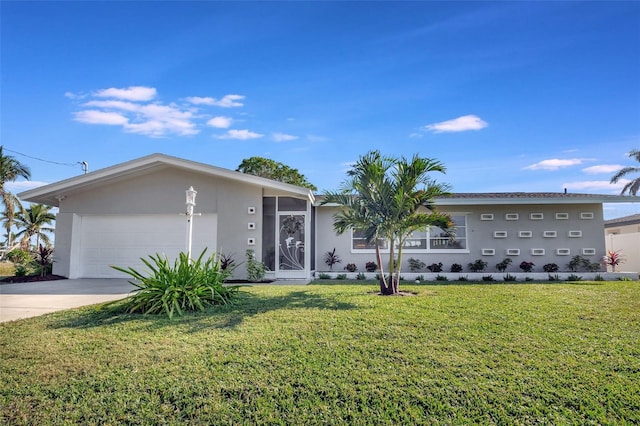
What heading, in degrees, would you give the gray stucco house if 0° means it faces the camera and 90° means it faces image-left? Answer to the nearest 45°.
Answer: approximately 0°

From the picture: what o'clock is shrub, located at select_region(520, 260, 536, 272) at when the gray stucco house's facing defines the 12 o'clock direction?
The shrub is roughly at 9 o'clock from the gray stucco house.

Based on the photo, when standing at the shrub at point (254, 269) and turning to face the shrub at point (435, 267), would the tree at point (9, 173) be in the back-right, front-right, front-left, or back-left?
back-left

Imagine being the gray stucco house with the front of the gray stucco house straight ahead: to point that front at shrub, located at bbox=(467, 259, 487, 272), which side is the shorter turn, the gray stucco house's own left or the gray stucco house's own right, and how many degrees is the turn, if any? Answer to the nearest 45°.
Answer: approximately 90° to the gray stucco house's own left

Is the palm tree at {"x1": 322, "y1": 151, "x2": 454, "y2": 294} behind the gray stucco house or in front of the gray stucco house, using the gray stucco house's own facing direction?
in front

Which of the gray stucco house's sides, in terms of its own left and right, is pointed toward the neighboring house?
left

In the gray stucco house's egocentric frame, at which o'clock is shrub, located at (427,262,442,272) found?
The shrub is roughly at 11 o'clock from the gray stucco house.

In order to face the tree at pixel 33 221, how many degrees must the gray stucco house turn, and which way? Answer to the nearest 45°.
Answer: approximately 135° to its right
